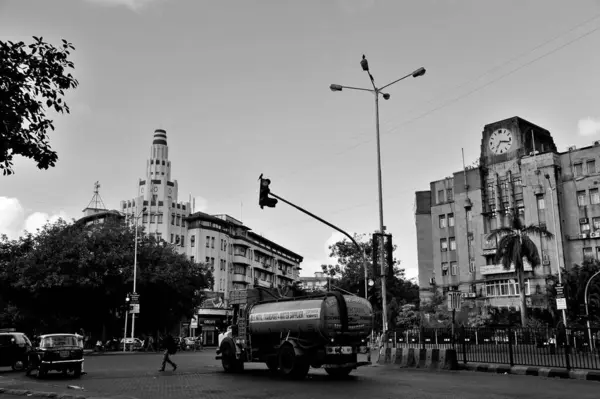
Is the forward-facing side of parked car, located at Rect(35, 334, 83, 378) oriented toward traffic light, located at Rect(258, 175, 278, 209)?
no

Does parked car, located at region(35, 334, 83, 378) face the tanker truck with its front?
no

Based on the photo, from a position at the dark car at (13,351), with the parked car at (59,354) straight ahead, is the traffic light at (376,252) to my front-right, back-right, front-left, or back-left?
front-left

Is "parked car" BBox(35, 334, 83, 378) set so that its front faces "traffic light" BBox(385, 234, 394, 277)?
no

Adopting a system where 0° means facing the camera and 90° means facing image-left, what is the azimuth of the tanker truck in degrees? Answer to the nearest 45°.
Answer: approximately 135°

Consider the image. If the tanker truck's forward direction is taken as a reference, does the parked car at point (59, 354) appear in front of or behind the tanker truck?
in front

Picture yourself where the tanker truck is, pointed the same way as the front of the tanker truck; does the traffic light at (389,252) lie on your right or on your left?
on your right

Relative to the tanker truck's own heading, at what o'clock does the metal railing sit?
The metal railing is roughly at 4 o'clock from the tanker truck.
